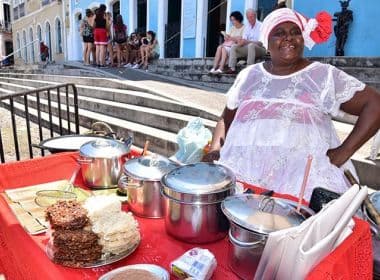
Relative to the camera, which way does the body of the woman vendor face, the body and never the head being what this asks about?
toward the camera

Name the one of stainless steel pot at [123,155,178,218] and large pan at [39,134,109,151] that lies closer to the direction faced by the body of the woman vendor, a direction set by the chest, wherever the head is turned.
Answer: the stainless steel pot

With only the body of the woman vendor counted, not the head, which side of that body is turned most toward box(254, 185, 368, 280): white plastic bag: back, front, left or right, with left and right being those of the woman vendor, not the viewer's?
front

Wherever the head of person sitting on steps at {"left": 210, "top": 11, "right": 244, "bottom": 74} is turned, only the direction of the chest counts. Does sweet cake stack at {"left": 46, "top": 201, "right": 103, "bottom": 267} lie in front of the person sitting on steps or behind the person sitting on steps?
in front

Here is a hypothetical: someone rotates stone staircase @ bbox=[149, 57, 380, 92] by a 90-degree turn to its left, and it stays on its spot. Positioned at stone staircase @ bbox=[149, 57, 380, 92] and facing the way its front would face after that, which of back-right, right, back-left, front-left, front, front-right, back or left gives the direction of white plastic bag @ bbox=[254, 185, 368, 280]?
front-right

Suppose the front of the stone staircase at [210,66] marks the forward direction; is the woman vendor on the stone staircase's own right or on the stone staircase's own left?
on the stone staircase's own left

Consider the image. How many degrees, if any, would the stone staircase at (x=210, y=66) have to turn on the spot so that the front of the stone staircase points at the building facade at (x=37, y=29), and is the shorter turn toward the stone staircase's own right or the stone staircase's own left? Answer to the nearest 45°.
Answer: approximately 90° to the stone staircase's own right

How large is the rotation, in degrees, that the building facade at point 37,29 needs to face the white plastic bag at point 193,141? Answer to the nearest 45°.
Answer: approximately 45° to its left

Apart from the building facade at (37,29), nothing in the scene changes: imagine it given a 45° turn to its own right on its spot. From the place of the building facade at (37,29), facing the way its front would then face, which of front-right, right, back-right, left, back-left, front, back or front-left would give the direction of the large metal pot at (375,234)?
left

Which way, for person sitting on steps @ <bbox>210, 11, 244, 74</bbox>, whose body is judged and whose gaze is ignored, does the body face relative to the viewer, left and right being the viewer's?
facing the viewer and to the left of the viewer

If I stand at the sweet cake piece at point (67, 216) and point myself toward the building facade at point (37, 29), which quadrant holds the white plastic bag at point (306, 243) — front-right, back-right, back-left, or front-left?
back-right

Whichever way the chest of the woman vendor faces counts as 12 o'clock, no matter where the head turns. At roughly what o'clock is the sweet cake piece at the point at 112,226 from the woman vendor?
The sweet cake piece is roughly at 1 o'clock from the woman vendor.

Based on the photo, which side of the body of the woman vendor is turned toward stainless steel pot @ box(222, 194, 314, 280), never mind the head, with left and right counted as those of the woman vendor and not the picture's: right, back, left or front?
front
